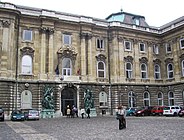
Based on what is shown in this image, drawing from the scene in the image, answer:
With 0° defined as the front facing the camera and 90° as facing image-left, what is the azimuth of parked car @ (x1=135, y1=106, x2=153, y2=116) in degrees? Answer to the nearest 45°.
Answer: approximately 45°

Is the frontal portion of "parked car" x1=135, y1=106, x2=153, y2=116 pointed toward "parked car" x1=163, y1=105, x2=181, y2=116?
no

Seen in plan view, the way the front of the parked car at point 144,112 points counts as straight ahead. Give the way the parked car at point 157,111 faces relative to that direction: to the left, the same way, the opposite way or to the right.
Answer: the same way

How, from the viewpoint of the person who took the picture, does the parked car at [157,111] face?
facing the viewer and to the left of the viewer

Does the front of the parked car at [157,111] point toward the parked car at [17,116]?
yes
